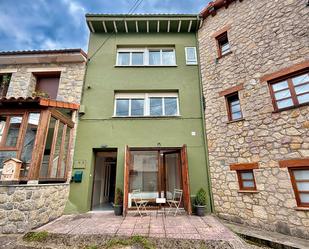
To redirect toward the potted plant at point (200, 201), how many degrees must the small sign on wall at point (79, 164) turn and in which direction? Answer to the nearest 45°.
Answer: approximately 45° to its left

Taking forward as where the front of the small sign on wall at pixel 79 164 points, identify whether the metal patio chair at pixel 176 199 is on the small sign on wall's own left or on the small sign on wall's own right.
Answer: on the small sign on wall's own left

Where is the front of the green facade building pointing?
toward the camera

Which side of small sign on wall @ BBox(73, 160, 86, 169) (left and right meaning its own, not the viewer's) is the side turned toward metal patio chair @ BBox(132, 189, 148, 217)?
left

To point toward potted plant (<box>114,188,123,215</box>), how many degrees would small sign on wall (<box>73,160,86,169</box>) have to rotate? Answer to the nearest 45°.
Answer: approximately 45° to its left

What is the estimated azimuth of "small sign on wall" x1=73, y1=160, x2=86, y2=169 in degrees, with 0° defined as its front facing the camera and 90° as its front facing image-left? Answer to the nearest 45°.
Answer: approximately 0°

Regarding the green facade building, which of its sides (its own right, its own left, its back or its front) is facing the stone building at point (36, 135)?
right

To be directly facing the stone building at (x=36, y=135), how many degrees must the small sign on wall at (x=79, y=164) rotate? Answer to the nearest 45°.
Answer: approximately 45° to its right
